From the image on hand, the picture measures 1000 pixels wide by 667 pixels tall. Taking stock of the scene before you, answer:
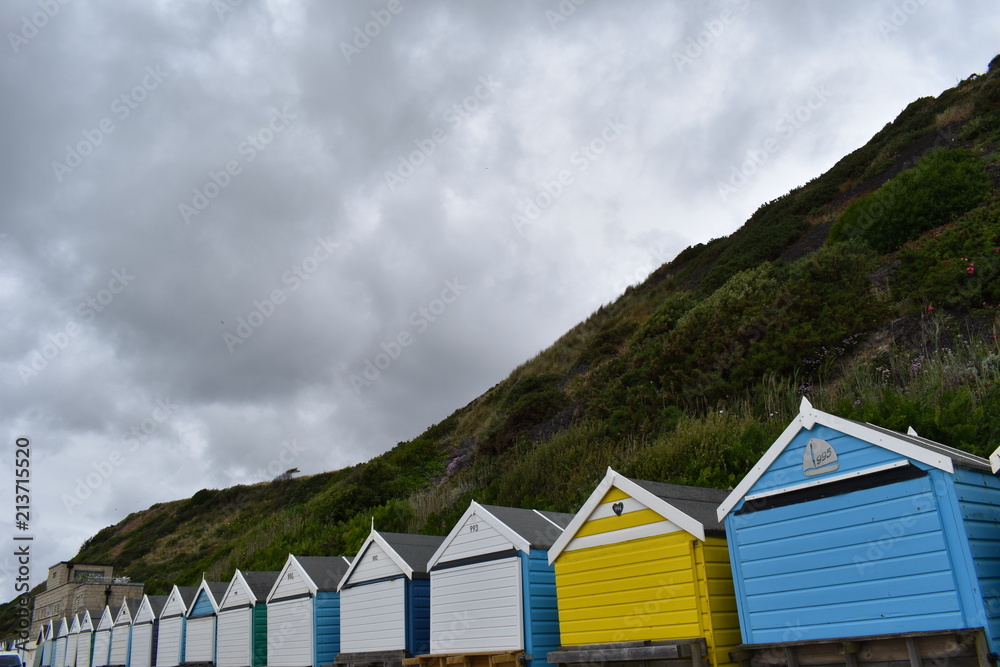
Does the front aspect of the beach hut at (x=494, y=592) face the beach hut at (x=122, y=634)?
no

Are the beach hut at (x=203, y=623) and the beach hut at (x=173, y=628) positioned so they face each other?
no

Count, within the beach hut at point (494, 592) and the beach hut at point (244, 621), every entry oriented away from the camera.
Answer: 0

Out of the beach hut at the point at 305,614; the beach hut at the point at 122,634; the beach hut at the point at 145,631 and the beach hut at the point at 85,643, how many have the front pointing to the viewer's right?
0

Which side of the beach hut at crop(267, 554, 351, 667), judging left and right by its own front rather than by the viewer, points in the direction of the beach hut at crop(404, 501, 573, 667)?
left

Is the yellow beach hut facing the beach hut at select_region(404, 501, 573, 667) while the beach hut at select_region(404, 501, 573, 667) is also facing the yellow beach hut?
no

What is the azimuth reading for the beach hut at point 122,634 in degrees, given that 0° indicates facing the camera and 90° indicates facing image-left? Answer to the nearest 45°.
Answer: approximately 45°

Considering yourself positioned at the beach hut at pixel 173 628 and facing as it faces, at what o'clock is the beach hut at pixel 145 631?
the beach hut at pixel 145 631 is roughly at 4 o'clock from the beach hut at pixel 173 628.

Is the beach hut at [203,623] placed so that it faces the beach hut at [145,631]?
no

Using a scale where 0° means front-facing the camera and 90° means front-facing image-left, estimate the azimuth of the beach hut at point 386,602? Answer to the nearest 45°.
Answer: approximately 45°

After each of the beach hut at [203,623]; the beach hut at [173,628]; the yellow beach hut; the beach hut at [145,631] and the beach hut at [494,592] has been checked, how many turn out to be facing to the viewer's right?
0

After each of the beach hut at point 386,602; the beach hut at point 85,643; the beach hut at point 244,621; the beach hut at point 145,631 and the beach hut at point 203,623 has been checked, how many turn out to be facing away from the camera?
0

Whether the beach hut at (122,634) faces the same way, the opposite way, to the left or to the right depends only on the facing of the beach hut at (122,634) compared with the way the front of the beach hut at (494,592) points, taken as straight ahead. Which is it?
the same way

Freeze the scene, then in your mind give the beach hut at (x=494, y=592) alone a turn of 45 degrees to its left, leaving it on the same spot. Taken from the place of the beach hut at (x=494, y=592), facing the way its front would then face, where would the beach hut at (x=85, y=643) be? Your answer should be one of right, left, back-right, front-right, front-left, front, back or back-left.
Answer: back-right

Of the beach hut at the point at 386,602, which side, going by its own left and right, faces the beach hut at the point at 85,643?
right

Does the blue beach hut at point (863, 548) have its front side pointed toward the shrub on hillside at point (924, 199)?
no

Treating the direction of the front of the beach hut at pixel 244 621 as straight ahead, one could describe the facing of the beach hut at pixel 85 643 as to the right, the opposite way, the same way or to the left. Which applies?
the same way

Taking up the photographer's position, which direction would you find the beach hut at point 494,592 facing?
facing the viewer and to the left of the viewer

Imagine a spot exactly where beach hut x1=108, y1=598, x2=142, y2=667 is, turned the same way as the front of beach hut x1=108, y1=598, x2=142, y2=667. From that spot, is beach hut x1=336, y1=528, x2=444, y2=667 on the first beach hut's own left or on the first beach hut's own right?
on the first beach hut's own left

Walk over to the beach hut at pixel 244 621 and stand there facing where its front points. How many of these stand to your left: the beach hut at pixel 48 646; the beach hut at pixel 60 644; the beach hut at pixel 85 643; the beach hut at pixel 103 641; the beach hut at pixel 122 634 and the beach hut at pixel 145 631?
0

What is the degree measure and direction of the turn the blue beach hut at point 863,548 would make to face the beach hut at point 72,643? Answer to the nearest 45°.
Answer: approximately 90° to its right

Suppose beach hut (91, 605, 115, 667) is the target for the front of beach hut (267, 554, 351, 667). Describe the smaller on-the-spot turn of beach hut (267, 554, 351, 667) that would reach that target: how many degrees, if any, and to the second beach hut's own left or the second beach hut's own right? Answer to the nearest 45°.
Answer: approximately 90° to the second beach hut's own right

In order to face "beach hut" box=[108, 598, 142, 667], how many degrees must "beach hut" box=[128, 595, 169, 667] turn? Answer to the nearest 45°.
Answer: approximately 135° to its right

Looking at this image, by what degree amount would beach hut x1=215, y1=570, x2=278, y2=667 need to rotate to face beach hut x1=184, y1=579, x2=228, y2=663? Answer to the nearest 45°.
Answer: approximately 135° to its right

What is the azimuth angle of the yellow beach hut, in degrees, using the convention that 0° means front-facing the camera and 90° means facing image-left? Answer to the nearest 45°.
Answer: approximately 45°
